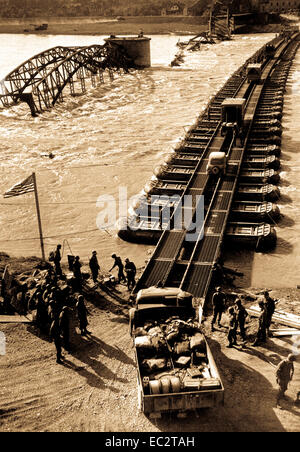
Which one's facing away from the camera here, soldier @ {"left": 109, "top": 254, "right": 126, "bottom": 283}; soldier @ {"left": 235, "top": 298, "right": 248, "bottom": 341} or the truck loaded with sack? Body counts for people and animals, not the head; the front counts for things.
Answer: the truck loaded with sack

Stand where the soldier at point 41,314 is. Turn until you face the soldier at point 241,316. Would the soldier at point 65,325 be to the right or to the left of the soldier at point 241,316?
right

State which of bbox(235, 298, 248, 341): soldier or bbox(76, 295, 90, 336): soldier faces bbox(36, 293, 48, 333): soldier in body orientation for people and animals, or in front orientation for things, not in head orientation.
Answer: bbox(235, 298, 248, 341): soldier

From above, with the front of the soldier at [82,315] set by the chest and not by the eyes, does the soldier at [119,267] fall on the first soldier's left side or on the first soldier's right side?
on the first soldier's left side

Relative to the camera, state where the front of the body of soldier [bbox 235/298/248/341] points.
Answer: to the viewer's left

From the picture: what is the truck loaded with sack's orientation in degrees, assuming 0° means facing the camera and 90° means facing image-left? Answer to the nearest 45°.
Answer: approximately 180°

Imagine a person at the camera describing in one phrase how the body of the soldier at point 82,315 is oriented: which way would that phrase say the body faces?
to the viewer's right
